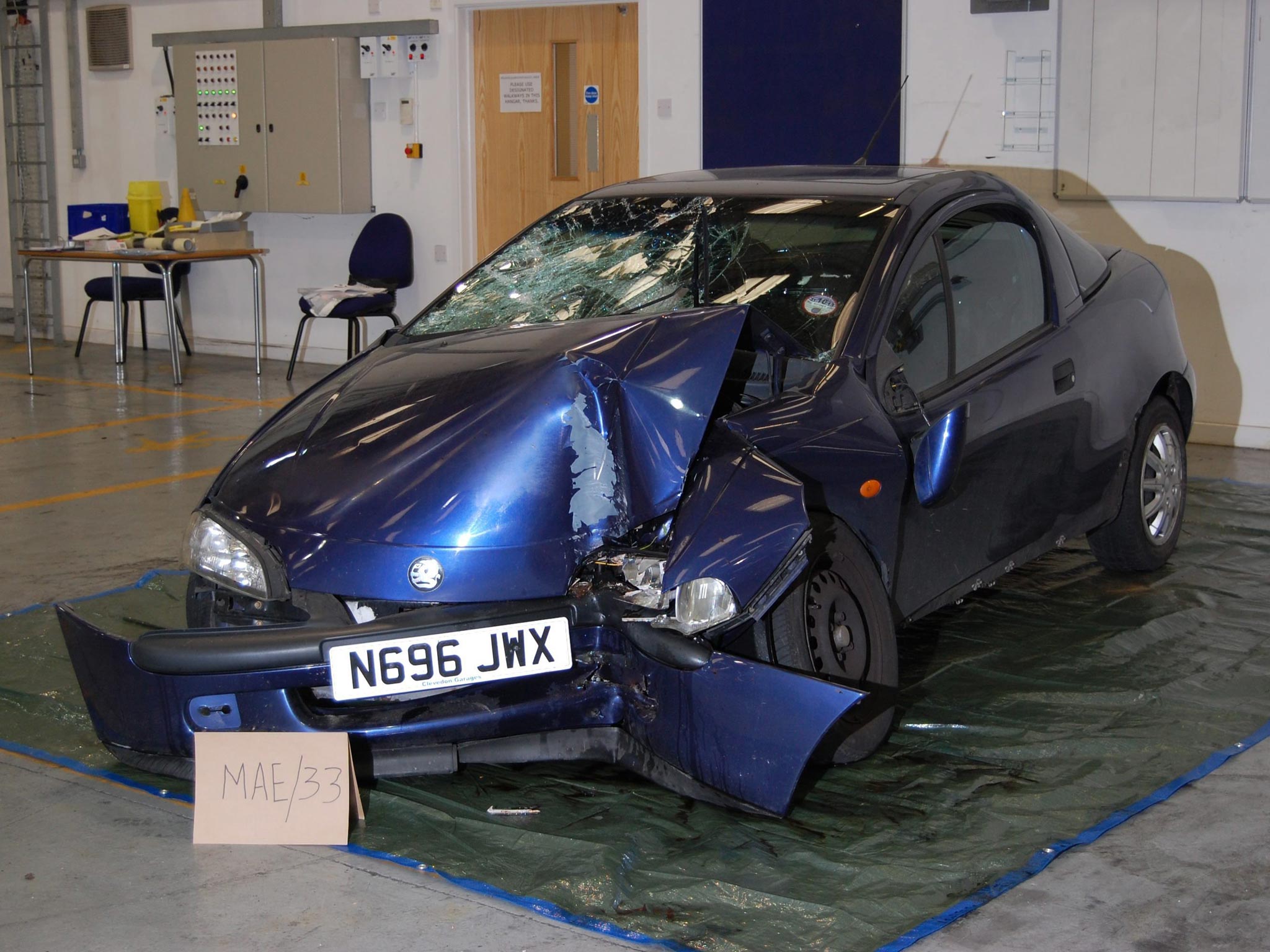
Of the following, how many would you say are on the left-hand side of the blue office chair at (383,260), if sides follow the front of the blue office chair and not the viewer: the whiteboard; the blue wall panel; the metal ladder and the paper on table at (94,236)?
2

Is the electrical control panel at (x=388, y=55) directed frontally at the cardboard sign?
yes

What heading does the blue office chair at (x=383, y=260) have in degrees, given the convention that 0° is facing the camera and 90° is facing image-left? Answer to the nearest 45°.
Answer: approximately 45°

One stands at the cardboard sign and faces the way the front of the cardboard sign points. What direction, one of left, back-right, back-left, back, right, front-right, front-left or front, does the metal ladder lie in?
back

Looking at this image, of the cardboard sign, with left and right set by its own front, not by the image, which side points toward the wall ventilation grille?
back

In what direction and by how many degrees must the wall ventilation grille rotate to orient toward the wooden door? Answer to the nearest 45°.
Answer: approximately 45° to its left

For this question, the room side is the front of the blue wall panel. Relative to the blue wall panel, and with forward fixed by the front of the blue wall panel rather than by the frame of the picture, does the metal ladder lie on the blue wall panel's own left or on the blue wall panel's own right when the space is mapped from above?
on the blue wall panel's own right

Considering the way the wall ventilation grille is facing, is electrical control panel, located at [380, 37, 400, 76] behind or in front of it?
in front

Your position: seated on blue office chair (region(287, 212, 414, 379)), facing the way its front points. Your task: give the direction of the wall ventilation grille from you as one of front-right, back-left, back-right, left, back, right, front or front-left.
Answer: right

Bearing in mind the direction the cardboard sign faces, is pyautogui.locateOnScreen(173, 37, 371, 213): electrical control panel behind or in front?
behind

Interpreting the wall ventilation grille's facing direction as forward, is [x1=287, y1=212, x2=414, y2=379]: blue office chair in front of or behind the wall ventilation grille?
in front
